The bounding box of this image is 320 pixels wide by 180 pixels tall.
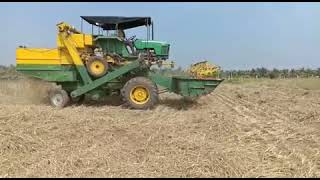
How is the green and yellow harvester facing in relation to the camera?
to the viewer's right
